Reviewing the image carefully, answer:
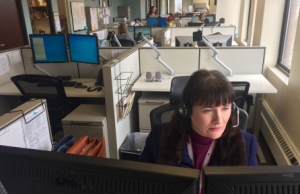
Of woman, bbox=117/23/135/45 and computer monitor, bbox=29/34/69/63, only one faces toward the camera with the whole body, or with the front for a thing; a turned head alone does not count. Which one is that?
the computer monitor

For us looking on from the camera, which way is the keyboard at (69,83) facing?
facing the viewer

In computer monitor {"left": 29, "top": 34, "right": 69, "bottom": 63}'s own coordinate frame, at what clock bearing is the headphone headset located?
The headphone headset is roughly at 11 o'clock from the computer monitor.

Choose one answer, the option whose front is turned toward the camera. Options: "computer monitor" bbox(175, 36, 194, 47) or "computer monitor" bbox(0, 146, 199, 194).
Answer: "computer monitor" bbox(175, 36, 194, 47)

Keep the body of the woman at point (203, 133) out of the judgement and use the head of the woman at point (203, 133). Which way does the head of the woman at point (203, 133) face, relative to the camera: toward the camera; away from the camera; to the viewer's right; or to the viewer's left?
toward the camera

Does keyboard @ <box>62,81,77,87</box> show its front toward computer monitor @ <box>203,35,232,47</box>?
no

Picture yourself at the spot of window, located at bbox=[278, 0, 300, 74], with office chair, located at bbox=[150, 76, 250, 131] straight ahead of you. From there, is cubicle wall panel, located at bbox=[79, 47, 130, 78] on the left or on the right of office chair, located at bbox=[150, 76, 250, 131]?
right

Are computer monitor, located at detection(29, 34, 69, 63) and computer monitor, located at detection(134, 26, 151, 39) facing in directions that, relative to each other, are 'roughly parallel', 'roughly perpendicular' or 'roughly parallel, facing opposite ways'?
roughly parallel

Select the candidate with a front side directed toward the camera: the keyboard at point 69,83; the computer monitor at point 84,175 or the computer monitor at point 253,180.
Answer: the keyboard

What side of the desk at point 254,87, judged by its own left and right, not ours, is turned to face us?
front

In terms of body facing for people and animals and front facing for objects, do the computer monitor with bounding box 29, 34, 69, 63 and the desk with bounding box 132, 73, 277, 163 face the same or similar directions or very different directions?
same or similar directions

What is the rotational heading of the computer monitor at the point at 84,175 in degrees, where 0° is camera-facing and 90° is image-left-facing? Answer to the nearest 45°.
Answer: approximately 225°

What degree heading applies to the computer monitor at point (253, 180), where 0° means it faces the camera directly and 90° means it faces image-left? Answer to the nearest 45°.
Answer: approximately 180°

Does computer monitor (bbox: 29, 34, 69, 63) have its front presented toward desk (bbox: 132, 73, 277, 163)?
no

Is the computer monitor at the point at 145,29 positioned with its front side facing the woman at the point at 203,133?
yes

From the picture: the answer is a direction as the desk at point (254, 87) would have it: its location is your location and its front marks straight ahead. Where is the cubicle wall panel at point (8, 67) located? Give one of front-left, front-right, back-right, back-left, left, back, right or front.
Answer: right

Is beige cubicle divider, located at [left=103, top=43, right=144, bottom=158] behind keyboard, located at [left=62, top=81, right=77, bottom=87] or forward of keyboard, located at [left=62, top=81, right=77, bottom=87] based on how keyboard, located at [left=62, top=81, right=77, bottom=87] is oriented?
forward

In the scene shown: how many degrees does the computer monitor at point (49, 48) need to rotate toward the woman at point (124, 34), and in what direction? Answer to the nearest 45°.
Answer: approximately 135° to its left
